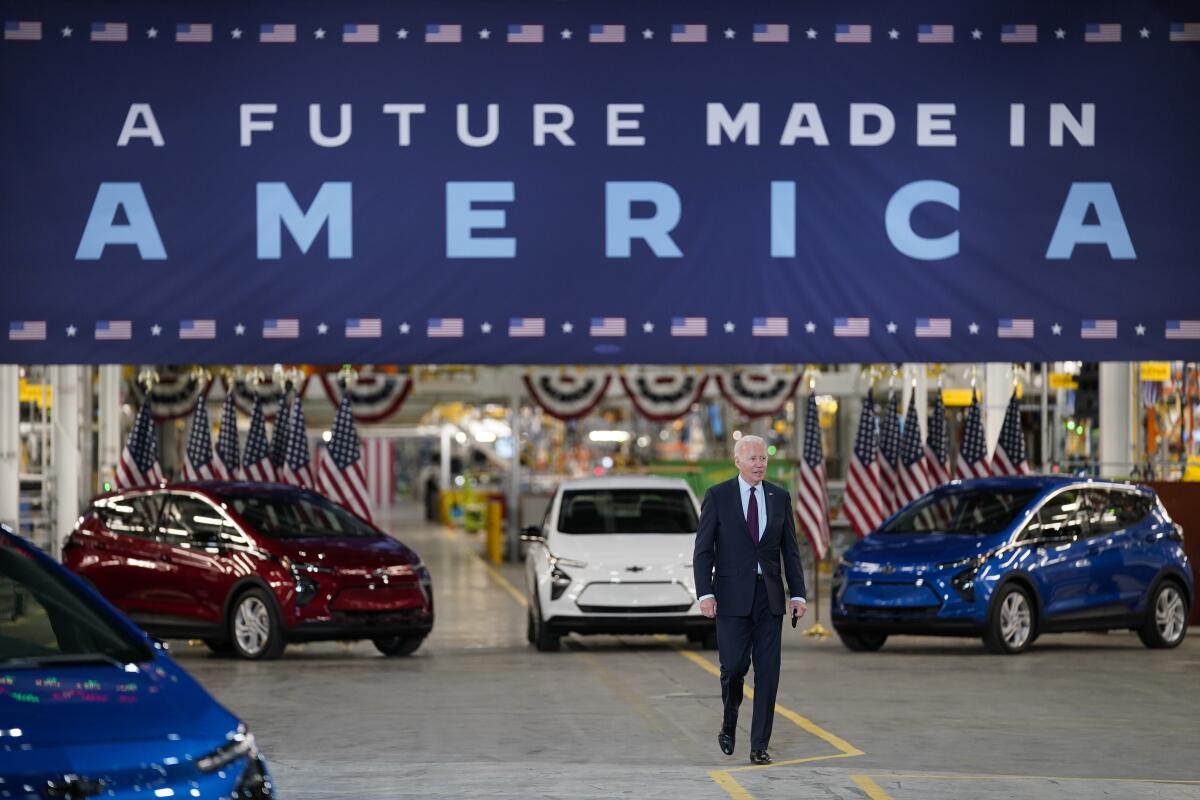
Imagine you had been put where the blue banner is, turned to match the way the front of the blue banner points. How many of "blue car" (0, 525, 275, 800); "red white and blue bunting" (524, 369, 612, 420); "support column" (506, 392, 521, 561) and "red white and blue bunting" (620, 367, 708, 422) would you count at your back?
3

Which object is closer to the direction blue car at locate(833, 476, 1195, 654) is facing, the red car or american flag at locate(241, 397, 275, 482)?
the red car

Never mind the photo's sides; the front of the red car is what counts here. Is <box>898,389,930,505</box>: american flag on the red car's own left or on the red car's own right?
on the red car's own left

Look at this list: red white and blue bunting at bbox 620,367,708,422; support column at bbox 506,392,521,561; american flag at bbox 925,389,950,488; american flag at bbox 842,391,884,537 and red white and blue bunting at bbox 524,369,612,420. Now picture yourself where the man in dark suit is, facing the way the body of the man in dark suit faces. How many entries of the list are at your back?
5

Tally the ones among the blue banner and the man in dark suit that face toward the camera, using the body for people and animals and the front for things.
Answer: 2

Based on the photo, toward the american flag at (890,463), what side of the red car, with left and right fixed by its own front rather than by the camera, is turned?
left

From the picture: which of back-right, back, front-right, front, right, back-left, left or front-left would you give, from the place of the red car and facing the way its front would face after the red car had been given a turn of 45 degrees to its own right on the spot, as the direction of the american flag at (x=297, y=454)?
back

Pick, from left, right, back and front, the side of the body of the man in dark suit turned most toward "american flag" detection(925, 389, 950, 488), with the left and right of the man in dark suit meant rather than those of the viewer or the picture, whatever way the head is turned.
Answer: back

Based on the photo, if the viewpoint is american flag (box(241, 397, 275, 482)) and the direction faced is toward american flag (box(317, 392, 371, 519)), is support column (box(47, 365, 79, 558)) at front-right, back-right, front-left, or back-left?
back-right

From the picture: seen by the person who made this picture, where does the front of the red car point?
facing the viewer and to the right of the viewer

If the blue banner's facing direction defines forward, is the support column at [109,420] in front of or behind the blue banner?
behind

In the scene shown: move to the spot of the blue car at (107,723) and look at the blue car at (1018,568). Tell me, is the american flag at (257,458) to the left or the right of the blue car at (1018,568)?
left

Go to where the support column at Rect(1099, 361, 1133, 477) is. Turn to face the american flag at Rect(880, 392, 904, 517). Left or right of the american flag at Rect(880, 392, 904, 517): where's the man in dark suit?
left

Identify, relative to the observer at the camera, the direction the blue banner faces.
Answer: facing the viewer
